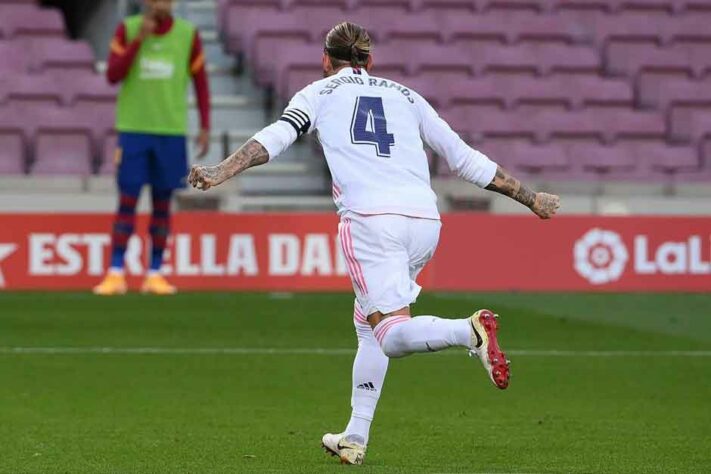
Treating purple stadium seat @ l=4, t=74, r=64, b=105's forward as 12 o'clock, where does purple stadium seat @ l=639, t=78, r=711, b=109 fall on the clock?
purple stadium seat @ l=639, t=78, r=711, b=109 is roughly at 9 o'clock from purple stadium seat @ l=4, t=74, r=64, b=105.

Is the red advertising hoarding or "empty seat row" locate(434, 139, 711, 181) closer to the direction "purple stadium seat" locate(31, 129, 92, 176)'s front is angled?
the red advertising hoarding

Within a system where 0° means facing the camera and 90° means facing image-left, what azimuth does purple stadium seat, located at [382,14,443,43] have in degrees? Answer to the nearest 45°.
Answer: approximately 0°

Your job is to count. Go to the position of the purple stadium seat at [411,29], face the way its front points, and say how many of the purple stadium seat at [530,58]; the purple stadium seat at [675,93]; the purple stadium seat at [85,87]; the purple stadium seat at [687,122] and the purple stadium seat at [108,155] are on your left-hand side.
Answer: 3

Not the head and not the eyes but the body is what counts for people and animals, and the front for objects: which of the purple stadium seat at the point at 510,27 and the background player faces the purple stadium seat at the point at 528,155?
the purple stadium seat at the point at 510,27

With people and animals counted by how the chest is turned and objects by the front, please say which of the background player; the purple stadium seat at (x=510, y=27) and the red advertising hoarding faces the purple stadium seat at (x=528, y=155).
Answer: the purple stadium seat at (x=510, y=27)

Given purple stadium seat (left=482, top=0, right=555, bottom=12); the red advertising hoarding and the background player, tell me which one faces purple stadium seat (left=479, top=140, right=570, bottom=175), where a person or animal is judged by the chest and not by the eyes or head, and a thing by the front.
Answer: purple stadium seat (left=482, top=0, right=555, bottom=12)

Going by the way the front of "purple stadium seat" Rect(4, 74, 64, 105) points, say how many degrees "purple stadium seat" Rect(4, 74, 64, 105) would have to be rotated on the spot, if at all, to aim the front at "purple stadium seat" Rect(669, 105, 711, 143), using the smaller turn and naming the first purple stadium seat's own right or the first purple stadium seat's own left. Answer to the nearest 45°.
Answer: approximately 90° to the first purple stadium seat's own left

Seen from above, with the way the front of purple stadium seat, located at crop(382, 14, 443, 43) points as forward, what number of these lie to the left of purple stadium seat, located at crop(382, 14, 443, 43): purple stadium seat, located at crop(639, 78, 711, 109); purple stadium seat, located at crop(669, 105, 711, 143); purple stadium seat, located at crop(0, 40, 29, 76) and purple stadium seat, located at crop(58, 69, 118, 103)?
2
